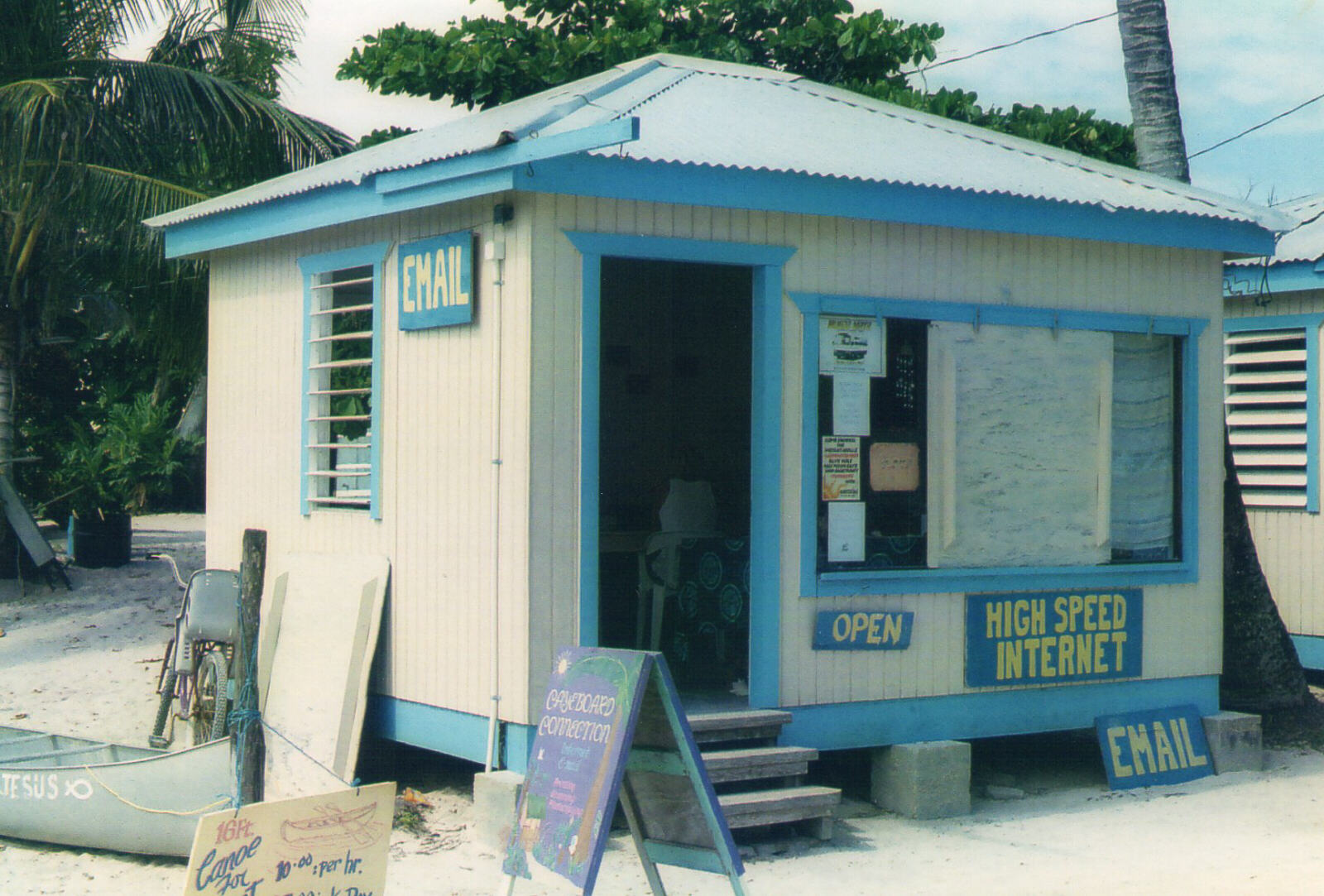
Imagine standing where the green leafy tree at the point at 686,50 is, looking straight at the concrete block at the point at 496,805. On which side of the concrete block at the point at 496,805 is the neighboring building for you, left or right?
left

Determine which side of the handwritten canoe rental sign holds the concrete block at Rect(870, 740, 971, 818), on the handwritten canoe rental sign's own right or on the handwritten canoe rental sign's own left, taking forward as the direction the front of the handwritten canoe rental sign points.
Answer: on the handwritten canoe rental sign's own left

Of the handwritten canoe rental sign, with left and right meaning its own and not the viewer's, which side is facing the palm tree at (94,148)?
back

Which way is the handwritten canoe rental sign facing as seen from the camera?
toward the camera

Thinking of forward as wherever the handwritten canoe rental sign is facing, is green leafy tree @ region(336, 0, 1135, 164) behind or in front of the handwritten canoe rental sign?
behind

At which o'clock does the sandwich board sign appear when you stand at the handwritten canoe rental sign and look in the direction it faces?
The sandwich board sign is roughly at 9 o'clock from the handwritten canoe rental sign.

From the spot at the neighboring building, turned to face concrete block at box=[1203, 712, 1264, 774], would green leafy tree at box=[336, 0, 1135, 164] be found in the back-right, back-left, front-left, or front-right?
back-right

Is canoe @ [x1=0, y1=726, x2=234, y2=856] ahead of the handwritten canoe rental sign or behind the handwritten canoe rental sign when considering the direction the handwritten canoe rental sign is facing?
behind

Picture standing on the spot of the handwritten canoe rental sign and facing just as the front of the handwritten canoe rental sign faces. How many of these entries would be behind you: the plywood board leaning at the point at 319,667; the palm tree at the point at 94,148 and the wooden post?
3

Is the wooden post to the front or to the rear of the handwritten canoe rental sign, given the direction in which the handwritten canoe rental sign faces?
to the rear

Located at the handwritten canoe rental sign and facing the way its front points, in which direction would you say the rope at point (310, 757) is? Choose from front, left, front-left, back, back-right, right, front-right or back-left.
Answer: back
